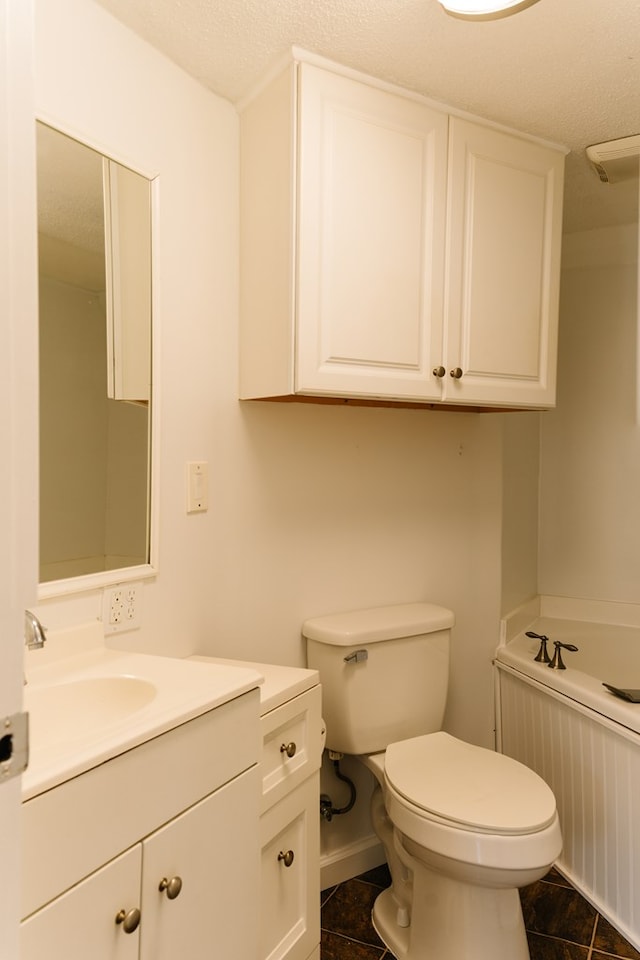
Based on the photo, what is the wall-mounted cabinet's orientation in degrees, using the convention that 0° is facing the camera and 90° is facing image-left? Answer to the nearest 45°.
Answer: approximately 315°

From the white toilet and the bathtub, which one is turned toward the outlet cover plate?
the bathtub

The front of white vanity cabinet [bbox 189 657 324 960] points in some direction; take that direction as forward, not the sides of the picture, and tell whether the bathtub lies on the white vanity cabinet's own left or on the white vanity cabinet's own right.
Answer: on the white vanity cabinet's own left

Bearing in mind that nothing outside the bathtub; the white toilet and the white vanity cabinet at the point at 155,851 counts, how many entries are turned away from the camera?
0

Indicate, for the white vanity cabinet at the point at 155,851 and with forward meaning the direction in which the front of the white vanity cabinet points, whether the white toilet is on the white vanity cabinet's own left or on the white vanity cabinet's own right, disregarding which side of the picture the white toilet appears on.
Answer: on the white vanity cabinet's own left

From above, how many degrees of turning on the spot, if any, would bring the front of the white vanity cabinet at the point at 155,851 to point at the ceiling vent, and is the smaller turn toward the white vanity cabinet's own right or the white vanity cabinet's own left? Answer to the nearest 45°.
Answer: approximately 90° to the white vanity cabinet's own left

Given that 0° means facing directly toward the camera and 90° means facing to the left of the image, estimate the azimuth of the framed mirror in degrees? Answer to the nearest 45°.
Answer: approximately 315°

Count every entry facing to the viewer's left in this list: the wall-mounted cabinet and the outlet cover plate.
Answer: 0

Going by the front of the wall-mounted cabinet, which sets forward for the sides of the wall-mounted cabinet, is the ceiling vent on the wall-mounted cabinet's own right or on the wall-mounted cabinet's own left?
on the wall-mounted cabinet's own left

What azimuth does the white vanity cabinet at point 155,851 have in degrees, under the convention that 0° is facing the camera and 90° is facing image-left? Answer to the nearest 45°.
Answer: approximately 315°

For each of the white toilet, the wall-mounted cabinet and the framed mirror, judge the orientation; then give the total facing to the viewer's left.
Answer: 0

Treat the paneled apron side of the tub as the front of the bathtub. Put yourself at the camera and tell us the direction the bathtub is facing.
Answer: facing the viewer and to the left of the viewer

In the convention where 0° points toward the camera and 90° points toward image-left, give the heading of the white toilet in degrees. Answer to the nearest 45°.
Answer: approximately 315°

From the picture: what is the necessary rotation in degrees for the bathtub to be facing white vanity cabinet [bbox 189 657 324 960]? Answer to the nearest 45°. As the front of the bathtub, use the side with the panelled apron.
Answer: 0° — it already faces it
